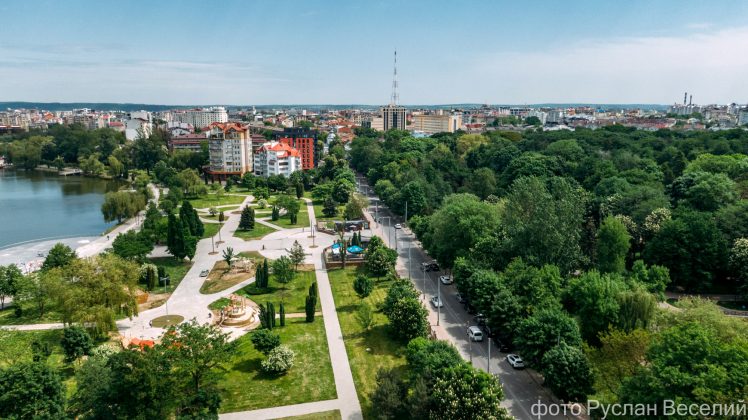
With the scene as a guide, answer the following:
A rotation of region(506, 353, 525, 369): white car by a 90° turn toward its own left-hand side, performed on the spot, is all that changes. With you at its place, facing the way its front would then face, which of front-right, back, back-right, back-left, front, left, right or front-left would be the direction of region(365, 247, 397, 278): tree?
right

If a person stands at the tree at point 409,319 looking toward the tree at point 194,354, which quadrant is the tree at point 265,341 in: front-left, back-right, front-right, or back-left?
front-right

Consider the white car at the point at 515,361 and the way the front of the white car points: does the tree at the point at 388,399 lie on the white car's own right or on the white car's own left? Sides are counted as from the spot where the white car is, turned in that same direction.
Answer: on the white car's own left

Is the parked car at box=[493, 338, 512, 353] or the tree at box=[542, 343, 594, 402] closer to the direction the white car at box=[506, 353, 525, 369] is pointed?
the parked car

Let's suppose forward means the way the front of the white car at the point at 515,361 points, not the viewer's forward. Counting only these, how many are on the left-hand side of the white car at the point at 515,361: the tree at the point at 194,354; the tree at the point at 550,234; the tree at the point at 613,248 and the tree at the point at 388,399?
2

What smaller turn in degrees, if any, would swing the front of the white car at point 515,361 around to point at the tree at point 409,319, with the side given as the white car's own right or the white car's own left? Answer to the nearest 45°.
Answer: approximately 45° to the white car's own left

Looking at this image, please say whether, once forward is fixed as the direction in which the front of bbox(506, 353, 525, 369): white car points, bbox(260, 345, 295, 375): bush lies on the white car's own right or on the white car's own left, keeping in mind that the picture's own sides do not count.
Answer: on the white car's own left

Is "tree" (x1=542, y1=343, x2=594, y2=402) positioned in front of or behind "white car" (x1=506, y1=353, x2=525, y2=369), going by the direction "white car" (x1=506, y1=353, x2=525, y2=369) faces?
behind

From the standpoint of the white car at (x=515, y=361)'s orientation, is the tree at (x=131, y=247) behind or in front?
in front

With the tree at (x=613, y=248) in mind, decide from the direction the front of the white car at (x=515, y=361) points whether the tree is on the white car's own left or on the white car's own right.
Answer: on the white car's own right

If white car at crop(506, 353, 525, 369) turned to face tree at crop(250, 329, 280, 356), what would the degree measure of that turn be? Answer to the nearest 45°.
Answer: approximately 45° to its left

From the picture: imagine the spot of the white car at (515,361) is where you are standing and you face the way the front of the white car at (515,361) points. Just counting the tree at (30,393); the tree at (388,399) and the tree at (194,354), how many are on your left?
3

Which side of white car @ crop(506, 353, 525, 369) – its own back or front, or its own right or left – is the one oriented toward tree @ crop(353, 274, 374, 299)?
front

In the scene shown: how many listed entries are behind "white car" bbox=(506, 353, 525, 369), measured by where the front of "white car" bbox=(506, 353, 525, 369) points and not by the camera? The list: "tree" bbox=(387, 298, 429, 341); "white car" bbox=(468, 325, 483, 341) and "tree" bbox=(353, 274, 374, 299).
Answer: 0

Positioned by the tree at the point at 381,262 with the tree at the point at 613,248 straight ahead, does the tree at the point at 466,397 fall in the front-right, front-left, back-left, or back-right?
front-right

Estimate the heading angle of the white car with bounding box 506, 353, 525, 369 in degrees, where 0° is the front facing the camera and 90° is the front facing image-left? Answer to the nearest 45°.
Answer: approximately 135°

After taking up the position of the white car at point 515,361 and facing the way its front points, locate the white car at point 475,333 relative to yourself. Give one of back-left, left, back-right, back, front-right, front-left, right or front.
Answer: front

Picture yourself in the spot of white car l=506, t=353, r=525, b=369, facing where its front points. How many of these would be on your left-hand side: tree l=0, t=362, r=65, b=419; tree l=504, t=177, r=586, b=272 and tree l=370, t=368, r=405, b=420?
2

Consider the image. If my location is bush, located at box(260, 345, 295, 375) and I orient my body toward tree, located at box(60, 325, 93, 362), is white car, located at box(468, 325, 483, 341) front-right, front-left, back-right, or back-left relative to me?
back-right
